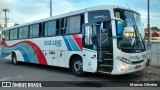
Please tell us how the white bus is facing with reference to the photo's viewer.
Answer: facing the viewer and to the right of the viewer
